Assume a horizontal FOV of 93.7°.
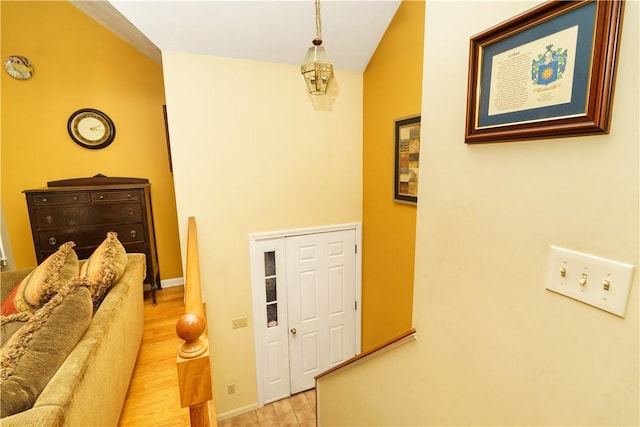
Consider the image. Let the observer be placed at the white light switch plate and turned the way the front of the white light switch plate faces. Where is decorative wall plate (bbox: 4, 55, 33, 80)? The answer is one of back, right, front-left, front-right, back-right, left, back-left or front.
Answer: front-right

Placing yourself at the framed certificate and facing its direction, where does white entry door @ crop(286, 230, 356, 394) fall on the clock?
The white entry door is roughly at 3 o'clock from the framed certificate.

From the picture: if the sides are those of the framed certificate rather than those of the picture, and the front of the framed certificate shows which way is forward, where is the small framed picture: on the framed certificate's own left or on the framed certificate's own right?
on the framed certificate's own right

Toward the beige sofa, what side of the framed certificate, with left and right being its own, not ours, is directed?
front

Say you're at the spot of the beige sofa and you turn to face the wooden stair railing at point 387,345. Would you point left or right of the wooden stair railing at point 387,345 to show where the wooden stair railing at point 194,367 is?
right

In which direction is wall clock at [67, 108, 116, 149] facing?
toward the camera

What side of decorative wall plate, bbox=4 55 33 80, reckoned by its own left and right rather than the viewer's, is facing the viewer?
front

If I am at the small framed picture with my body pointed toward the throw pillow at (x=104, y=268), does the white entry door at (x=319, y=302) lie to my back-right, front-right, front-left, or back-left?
front-right

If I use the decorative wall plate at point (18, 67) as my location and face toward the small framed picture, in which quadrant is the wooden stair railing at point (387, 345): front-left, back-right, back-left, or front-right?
front-right
